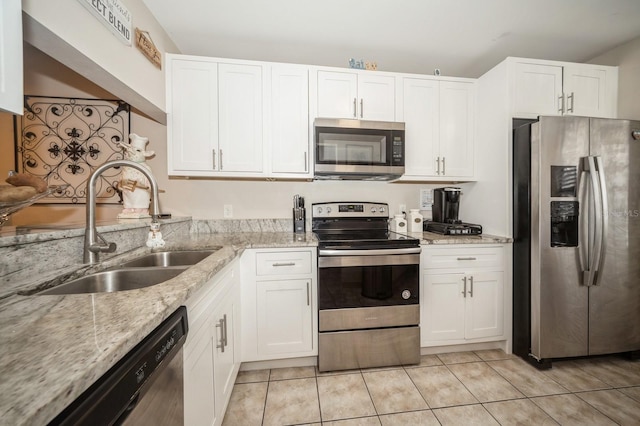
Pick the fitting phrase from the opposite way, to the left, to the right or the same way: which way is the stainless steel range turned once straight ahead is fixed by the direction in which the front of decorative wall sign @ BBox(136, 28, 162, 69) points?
to the right

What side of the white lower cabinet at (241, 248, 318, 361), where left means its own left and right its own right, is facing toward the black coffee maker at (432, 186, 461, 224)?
left

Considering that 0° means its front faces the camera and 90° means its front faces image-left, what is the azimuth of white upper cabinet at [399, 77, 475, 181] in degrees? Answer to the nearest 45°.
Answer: approximately 0°

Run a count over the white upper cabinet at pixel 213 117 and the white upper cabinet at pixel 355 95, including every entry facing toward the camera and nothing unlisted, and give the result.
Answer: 2

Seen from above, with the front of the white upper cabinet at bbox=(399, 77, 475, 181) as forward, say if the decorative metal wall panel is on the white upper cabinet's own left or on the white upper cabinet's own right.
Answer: on the white upper cabinet's own right

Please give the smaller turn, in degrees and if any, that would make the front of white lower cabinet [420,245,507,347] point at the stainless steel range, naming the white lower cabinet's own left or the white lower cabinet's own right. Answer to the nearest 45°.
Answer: approximately 45° to the white lower cabinet's own right

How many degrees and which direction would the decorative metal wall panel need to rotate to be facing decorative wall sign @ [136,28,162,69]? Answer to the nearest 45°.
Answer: approximately 45° to its left

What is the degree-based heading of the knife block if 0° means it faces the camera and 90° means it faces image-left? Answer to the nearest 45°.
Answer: approximately 0°
